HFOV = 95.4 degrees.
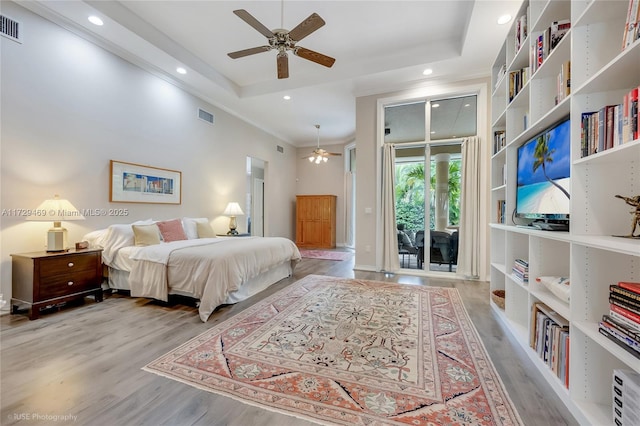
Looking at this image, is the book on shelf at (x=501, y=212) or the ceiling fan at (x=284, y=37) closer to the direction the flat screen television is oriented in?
the ceiling fan

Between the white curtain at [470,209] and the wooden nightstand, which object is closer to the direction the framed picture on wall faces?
the white curtain

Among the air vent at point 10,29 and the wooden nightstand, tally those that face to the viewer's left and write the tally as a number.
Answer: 0

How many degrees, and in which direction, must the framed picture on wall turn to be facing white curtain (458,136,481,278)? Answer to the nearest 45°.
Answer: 0° — it already faces it

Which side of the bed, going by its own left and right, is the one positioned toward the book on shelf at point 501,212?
front

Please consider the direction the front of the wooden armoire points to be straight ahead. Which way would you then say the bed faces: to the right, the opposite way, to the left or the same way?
to the left

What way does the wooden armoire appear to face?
toward the camera

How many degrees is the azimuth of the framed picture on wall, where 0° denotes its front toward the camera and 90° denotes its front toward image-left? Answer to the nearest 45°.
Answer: approximately 315°

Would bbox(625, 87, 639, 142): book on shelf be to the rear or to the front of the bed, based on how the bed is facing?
to the front

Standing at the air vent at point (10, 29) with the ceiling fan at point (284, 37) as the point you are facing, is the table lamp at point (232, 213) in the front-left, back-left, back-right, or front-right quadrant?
front-left

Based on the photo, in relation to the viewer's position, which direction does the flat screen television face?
facing the viewer and to the left of the viewer

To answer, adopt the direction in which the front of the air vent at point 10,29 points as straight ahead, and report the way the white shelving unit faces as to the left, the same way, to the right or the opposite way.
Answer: the opposite way

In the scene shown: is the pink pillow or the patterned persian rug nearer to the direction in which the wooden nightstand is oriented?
the patterned persian rug

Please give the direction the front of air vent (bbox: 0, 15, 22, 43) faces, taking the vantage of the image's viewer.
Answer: facing the viewer and to the right of the viewer

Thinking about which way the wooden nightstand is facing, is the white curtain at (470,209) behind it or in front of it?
in front

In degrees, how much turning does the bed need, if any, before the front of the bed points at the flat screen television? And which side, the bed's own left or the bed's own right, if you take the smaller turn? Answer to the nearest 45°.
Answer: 0° — it already faces it

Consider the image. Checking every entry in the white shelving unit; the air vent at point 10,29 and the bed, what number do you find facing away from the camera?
0
